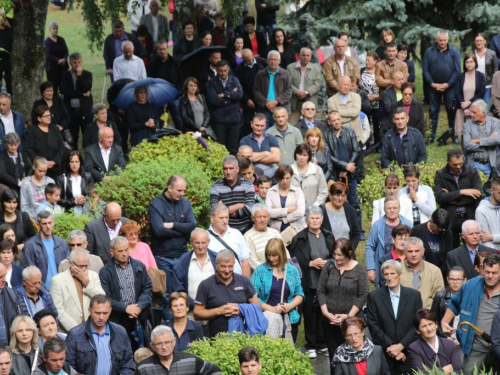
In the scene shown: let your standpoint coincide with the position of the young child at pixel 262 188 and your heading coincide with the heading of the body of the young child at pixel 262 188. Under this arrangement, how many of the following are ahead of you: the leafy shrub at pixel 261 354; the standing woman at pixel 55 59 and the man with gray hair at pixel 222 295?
2

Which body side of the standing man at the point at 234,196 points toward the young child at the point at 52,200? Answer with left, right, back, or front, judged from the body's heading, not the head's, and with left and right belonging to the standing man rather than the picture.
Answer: right

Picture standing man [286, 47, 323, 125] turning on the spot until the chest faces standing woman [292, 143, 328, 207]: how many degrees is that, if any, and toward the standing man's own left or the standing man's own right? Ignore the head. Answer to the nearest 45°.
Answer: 0° — they already face them

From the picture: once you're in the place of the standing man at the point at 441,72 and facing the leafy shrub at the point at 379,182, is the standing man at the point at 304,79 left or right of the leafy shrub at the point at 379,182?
right

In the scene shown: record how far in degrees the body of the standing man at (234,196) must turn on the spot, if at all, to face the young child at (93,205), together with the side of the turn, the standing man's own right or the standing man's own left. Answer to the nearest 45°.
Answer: approximately 90° to the standing man's own right

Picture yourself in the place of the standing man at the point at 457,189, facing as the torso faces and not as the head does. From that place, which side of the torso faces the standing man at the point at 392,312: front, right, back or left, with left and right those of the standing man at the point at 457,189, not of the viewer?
front

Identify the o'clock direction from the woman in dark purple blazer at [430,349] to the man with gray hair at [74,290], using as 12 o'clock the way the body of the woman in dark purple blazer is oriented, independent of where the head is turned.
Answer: The man with gray hair is roughly at 3 o'clock from the woman in dark purple blazer.

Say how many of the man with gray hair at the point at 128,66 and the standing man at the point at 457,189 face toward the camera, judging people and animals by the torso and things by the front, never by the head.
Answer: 2

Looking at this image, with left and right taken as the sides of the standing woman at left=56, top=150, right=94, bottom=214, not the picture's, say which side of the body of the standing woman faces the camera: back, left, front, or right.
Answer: front
